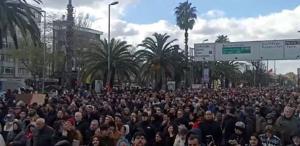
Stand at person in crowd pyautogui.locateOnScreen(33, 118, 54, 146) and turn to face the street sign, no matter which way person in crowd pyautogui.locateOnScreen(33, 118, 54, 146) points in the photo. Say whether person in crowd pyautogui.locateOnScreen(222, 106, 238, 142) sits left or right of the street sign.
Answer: right

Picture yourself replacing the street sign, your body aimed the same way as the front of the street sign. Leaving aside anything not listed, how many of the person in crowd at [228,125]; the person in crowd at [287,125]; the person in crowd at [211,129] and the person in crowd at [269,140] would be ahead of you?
4

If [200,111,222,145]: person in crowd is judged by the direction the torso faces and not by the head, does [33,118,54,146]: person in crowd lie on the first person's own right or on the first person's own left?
on the first person's own right

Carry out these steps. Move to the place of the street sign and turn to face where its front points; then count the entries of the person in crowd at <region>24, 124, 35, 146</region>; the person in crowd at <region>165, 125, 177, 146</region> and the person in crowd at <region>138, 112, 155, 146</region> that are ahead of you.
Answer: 3
